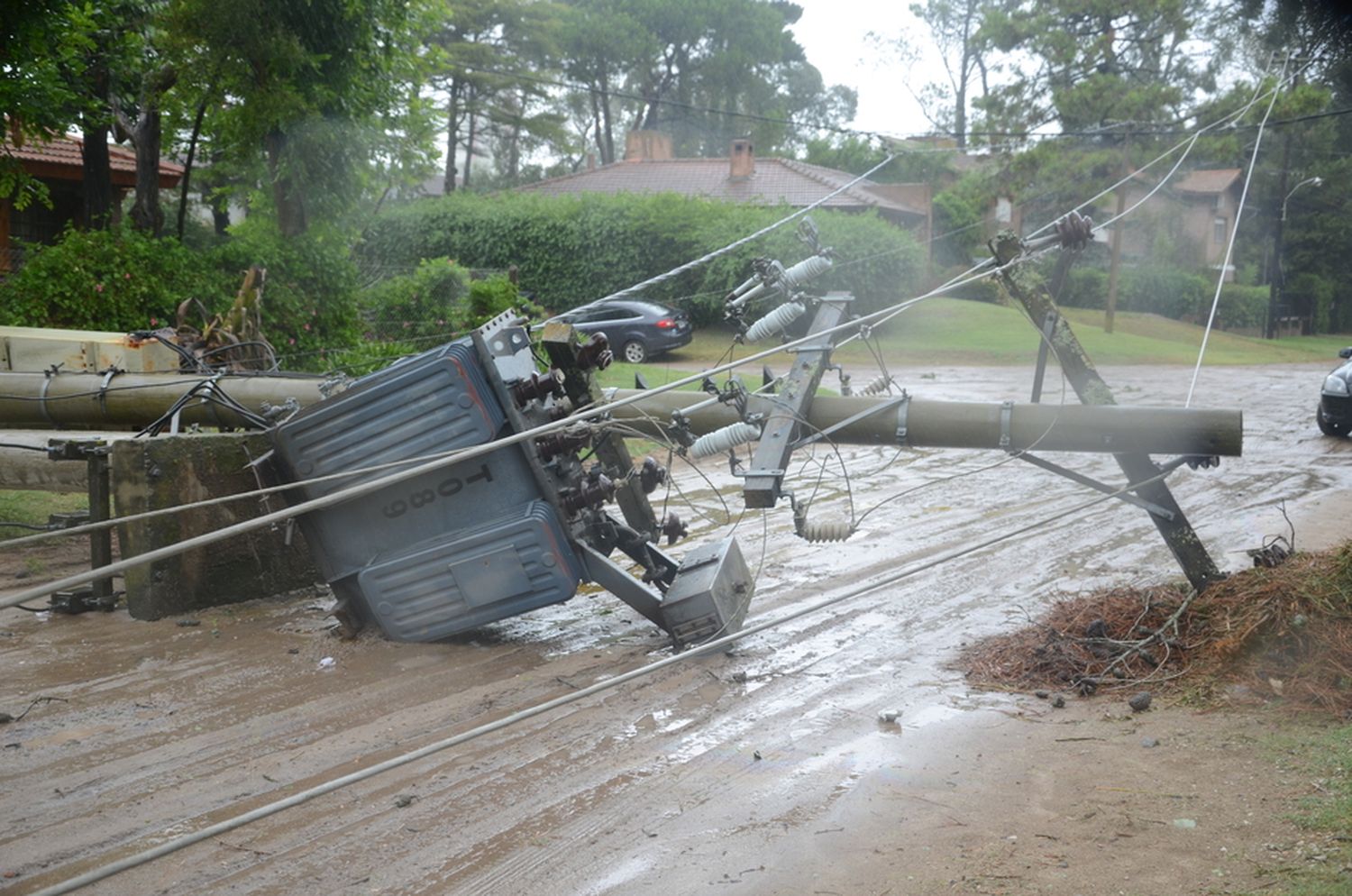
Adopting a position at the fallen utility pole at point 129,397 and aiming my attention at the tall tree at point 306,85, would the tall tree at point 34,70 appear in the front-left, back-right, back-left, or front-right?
front-left

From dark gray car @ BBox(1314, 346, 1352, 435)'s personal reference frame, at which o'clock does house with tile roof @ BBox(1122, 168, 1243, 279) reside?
The house with tile roof is roughly at 4 o'clock from the dark gray car.

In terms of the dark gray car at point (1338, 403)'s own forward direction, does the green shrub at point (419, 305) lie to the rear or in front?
in front

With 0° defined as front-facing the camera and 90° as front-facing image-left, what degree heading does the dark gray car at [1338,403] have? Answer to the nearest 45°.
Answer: approximately 45°

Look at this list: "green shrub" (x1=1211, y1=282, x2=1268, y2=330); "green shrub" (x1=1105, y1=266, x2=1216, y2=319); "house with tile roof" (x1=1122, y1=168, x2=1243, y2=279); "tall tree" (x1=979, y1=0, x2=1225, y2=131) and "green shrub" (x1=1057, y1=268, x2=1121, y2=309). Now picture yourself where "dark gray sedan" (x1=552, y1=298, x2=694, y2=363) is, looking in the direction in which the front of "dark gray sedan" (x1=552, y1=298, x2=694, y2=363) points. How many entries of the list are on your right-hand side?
5

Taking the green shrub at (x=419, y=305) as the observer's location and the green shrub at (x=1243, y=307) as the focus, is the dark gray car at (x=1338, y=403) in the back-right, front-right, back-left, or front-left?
front-right

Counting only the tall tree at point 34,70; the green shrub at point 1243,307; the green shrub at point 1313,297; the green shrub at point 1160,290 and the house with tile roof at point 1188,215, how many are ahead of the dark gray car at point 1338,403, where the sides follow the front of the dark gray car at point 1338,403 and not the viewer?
1

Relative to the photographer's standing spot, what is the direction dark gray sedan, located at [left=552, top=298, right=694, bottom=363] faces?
facing away from the viewer and to the left of the viewer

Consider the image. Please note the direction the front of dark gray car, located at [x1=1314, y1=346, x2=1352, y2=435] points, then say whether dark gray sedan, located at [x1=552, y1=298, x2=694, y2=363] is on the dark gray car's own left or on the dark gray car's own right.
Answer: on the dark gray car's own right

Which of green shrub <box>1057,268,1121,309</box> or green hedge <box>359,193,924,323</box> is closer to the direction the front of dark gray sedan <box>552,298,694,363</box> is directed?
the green hedge

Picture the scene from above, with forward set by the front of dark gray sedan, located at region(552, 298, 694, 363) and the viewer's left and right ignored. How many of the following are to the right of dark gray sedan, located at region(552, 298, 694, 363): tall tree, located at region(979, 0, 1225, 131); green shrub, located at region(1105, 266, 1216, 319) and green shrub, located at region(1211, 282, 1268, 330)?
3

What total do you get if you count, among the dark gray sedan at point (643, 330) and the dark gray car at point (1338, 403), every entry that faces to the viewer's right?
0

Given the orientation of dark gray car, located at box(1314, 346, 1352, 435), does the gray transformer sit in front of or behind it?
in front
